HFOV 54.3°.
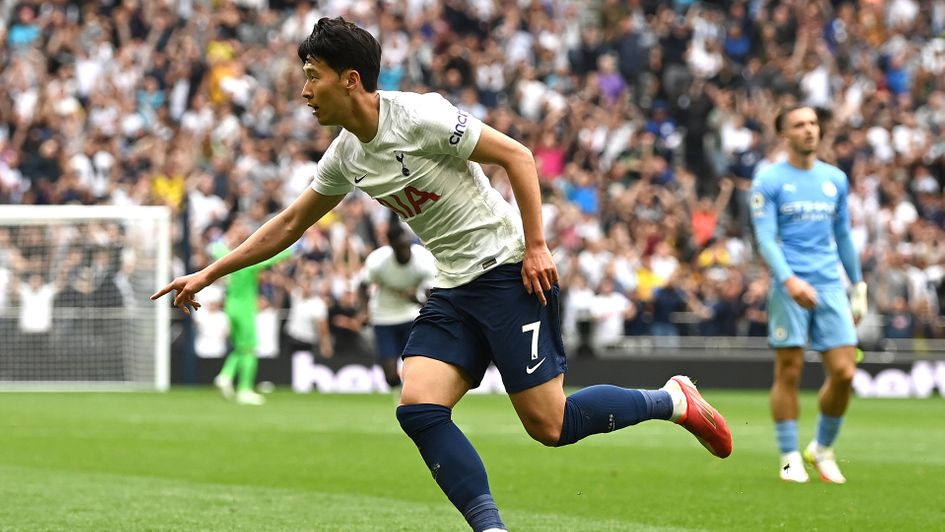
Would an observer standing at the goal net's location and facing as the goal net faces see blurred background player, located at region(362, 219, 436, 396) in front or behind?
in front

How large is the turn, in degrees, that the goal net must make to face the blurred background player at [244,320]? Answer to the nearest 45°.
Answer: approximately 45° to its left

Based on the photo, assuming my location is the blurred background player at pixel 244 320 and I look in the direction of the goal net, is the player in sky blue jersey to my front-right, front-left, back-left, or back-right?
back-left

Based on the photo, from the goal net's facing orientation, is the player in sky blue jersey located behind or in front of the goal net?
in front

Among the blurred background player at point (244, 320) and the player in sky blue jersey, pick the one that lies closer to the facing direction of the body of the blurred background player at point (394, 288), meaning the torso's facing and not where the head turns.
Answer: the player in sky blue jersey

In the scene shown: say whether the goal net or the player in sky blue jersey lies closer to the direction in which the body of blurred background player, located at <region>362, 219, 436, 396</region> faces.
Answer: the player in sky blue jersey

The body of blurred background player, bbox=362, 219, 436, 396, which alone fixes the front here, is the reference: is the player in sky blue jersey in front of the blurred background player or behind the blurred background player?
in front
